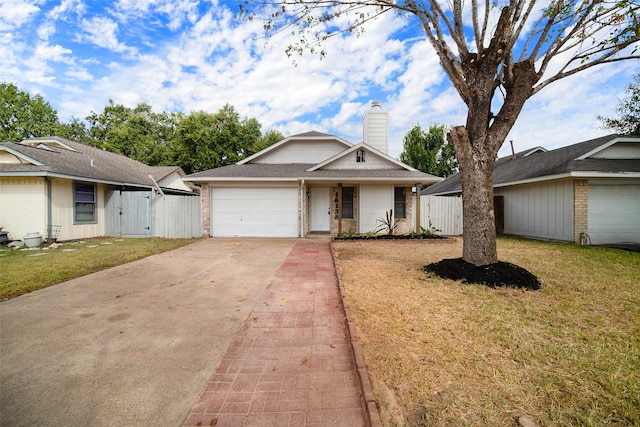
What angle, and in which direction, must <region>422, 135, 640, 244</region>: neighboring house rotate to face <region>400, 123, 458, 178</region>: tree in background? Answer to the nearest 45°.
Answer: approximately 180°

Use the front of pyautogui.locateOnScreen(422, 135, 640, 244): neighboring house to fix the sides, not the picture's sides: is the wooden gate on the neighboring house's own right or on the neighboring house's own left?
on the neighboring house's own right

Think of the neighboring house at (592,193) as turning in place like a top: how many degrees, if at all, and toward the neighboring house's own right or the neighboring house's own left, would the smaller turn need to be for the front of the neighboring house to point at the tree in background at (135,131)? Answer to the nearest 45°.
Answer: approximately 135° to the neighboring house's own right

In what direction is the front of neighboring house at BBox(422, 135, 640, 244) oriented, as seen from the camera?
facing the viewer and to the right of the viewer

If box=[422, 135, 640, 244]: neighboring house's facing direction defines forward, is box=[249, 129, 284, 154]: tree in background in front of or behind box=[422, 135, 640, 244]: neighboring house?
behind

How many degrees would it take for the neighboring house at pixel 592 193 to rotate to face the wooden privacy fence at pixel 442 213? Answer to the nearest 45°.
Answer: approximately 135° to its right

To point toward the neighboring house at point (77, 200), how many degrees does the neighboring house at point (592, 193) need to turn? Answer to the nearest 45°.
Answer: approximately 90° to its right

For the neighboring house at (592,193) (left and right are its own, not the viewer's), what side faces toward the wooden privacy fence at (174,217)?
right

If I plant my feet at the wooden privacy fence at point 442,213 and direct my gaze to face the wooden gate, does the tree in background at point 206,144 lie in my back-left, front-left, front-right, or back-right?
front-right
